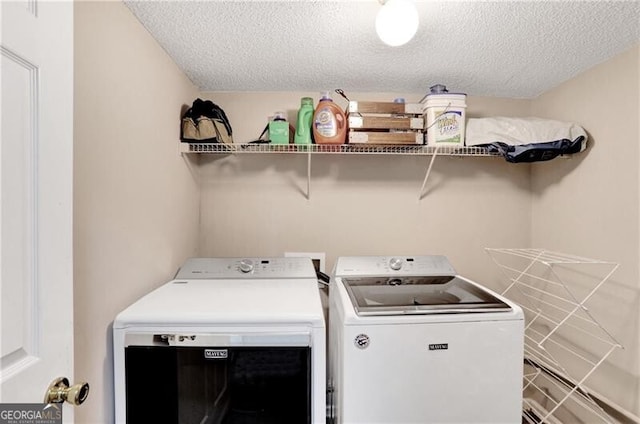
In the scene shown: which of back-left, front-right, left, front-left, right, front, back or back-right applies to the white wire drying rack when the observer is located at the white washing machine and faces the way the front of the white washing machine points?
back-left

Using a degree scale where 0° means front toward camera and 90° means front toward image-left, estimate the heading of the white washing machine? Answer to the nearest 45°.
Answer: approximately 0°

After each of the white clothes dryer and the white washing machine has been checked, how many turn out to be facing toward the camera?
2
